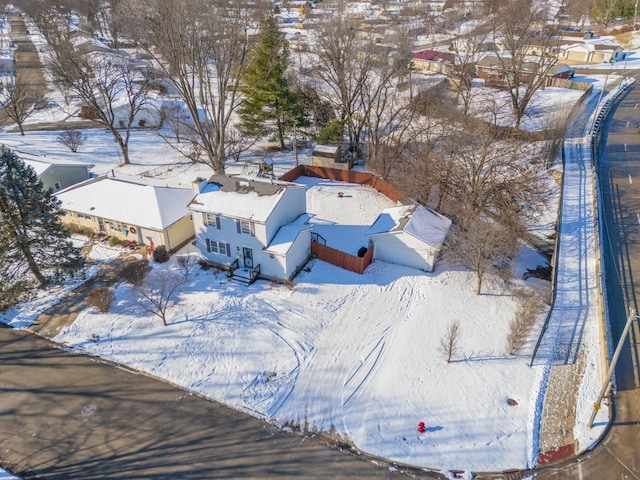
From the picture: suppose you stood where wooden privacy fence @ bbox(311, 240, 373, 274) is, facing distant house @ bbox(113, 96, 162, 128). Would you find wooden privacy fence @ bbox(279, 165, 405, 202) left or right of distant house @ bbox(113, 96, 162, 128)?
right

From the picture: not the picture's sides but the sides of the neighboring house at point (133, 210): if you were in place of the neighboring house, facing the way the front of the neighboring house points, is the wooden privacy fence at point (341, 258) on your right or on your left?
on your left

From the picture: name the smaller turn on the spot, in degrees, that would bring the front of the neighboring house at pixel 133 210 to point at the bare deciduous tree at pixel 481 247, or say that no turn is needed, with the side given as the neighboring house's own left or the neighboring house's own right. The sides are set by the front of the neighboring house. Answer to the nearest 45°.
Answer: approximately 90° to the neighboring house's own left

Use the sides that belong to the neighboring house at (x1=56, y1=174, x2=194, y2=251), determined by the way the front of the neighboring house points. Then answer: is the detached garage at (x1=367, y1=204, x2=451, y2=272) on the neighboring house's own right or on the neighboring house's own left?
on the neighboring house's own left

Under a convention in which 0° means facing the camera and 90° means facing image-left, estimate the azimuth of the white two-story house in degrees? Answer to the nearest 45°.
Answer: approximately 45°

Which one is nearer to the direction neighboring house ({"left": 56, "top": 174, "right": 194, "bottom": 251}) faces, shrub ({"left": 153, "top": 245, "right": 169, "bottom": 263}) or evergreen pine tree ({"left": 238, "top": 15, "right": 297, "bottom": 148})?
the shrub

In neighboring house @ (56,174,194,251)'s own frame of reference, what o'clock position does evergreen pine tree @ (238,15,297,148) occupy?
The evergreen pine tree is roughly at 6 o'clock from the neighboring house.

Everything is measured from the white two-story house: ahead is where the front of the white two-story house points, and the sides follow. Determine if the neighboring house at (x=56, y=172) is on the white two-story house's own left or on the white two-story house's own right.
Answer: on the white two-story house's own right

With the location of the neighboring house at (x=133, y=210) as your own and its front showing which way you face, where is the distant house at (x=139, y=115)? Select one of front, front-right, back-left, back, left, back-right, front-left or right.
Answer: back-right

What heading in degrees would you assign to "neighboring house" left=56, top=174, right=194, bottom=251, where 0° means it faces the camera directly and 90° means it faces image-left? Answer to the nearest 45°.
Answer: approximately 45°

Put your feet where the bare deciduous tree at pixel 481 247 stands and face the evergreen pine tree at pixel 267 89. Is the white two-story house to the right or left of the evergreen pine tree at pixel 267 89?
left

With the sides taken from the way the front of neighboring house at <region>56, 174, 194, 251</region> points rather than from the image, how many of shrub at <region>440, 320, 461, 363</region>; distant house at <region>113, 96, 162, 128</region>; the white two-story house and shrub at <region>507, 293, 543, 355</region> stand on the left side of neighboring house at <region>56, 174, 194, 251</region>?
3

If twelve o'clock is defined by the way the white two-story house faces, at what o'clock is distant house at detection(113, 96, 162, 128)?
The distant house is roughly at 4 o'clock from the white two-story house.

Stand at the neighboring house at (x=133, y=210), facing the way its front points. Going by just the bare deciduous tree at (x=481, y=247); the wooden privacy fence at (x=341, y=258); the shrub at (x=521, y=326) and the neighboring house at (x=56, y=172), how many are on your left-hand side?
3
